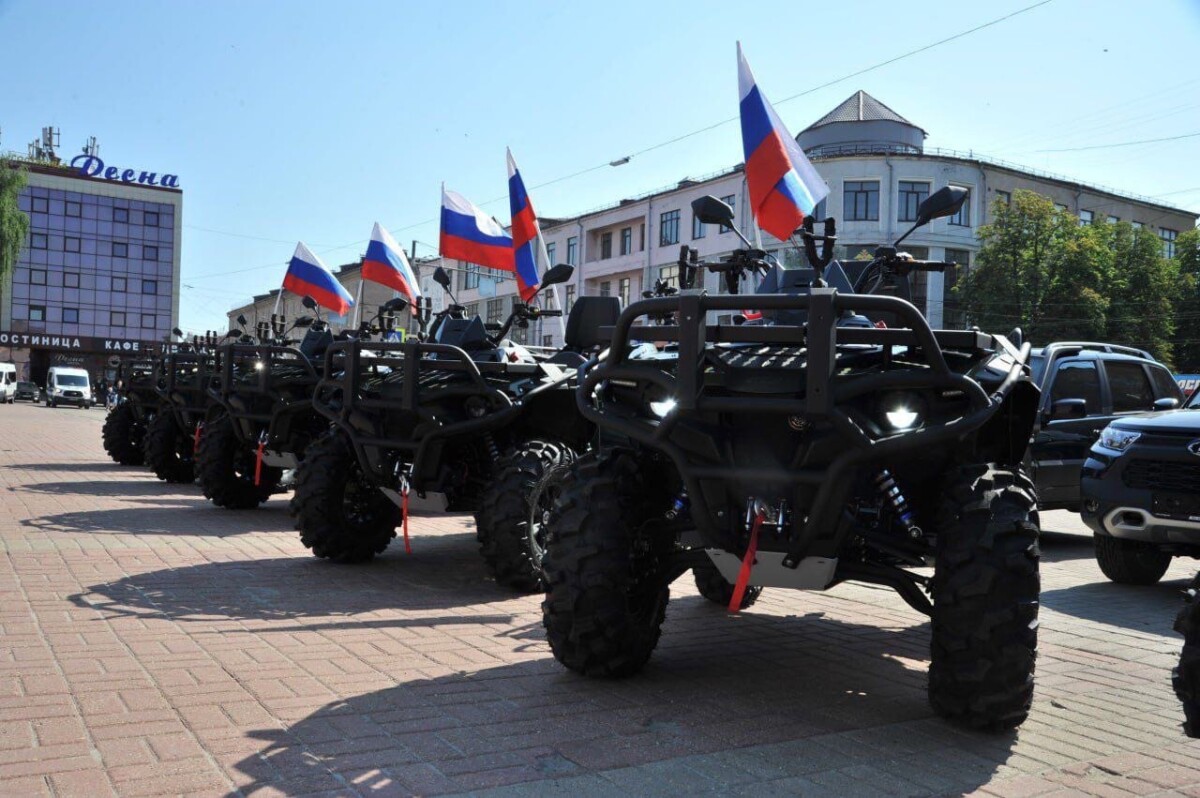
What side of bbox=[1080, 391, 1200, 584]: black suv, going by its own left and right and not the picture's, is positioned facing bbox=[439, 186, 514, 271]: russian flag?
right

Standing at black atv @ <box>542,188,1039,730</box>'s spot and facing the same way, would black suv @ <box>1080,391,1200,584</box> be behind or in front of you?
behind

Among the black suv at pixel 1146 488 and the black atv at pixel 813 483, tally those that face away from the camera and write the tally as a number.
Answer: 0

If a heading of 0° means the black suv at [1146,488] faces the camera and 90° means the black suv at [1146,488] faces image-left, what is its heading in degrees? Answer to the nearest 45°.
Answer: approximately 45°

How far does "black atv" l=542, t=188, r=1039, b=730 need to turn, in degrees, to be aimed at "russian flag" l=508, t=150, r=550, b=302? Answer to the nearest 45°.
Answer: approximately 180°

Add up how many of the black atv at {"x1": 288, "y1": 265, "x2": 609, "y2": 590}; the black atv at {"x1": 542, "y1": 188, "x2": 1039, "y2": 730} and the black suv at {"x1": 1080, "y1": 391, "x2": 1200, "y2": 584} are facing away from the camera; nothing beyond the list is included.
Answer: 0

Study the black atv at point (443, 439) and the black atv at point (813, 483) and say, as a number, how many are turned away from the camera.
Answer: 0

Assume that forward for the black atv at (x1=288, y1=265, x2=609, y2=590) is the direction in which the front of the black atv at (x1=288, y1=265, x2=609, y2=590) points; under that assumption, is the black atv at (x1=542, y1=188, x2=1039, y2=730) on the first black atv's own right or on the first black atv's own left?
on the first black atv's own left

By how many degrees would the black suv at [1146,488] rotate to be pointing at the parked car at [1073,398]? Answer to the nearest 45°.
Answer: approximately 135° to its right

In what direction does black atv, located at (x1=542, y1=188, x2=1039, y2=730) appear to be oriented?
toward the camera

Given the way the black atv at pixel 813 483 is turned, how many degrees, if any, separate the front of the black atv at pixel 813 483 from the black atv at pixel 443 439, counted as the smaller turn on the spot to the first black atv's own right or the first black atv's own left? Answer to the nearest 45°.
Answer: approximately 135° to the first black atv's own right

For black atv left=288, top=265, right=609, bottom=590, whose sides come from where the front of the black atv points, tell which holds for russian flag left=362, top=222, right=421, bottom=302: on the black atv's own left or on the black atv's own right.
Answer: on the black atv's own right
